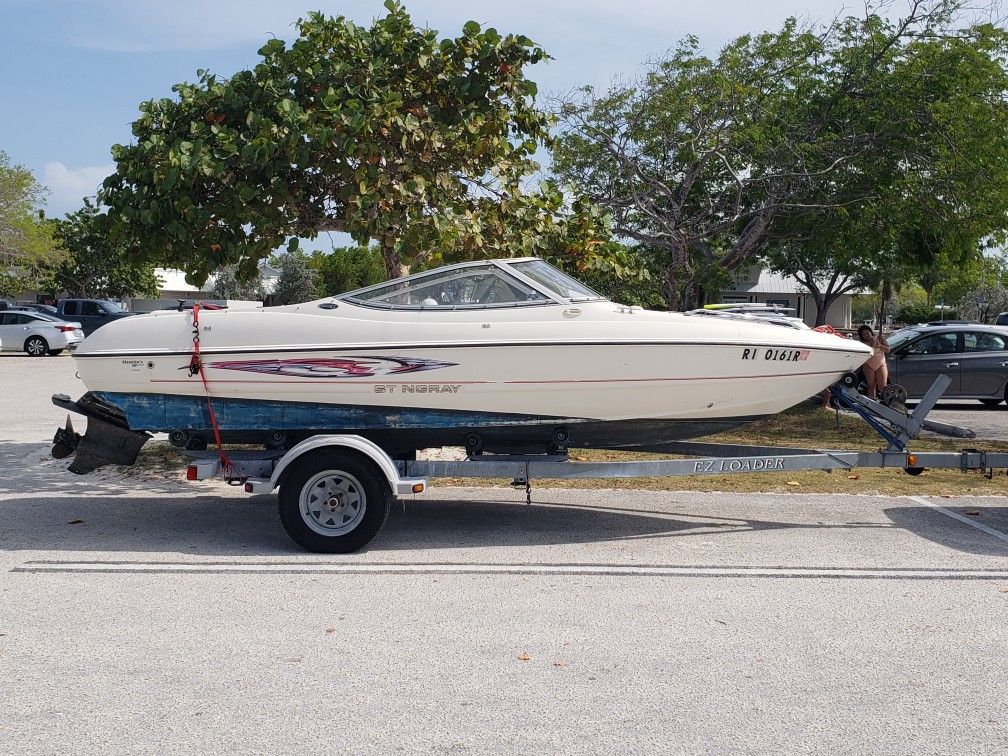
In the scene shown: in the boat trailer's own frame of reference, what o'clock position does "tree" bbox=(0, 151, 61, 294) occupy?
The tree is roughly at 8 o'clock from the boat trailer.

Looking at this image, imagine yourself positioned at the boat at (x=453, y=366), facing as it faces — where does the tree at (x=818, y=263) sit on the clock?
The tree is roughly at 10 o'clock from the boat.

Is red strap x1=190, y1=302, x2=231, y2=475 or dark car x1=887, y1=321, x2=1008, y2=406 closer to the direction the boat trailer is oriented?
the dark car

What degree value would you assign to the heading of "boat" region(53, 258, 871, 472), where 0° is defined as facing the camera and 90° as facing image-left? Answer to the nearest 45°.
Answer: approximately 270°

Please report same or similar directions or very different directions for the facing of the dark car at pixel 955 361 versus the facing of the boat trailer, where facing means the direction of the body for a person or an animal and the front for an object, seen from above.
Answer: very different directions

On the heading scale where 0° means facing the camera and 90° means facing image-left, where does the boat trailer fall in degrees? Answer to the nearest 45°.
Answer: approximately 270°

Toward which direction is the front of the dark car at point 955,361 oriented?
to the viewer's left

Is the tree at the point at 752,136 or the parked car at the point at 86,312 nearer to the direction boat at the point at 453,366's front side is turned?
the tree

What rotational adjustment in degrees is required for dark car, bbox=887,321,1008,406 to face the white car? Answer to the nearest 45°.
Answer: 0° — it already faces it

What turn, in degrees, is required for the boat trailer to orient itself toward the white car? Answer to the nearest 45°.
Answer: approximately 135° to its left

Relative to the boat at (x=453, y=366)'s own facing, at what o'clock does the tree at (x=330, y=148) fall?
The tree is roughly at 8 o'clock from the boat.
